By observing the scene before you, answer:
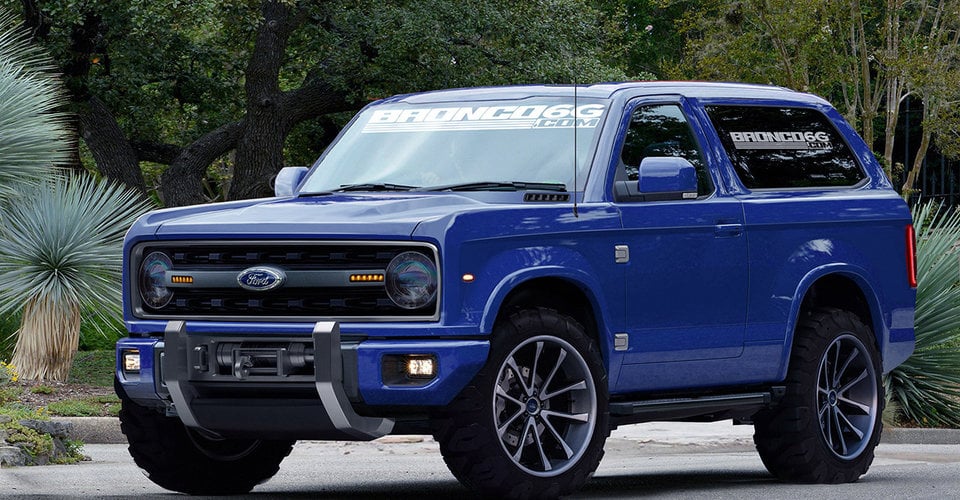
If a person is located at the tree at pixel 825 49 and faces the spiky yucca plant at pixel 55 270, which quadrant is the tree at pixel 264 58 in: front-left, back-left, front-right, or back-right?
front-right

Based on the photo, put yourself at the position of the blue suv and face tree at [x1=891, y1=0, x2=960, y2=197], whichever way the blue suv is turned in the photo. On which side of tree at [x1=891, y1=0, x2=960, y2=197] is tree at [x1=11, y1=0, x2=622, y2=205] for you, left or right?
left

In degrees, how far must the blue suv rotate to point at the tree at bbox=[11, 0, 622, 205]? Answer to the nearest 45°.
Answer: approximately 135° to its right

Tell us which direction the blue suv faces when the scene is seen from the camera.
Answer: facing the viewer and to the left of the viewer

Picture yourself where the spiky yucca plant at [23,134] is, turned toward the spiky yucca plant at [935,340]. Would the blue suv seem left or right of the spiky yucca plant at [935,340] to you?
right

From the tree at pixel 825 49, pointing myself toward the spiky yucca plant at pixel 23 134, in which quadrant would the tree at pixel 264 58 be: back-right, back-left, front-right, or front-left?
front-right

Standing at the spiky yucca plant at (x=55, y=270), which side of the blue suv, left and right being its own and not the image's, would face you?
right

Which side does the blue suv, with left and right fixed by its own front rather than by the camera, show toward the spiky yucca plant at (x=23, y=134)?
right

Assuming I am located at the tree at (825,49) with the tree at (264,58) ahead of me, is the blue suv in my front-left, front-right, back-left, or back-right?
front-left

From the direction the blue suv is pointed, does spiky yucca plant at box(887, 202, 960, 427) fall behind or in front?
behind
